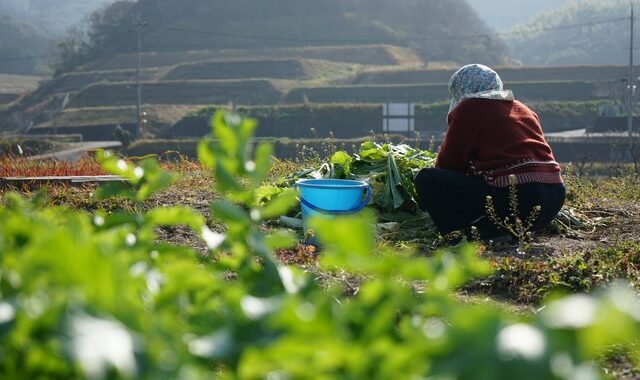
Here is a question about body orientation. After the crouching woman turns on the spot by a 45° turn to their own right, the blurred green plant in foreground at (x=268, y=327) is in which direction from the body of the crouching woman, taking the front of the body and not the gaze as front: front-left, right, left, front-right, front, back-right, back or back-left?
back

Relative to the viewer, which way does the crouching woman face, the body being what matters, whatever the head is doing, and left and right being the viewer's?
facing away from the viewer and to the left of the viewer

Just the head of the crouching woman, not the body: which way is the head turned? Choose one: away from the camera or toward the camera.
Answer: away from the camera

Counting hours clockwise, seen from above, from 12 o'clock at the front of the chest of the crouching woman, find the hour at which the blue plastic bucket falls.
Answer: The blue plastic bucket is roughly at 10 o'clock from the crouching woman.
